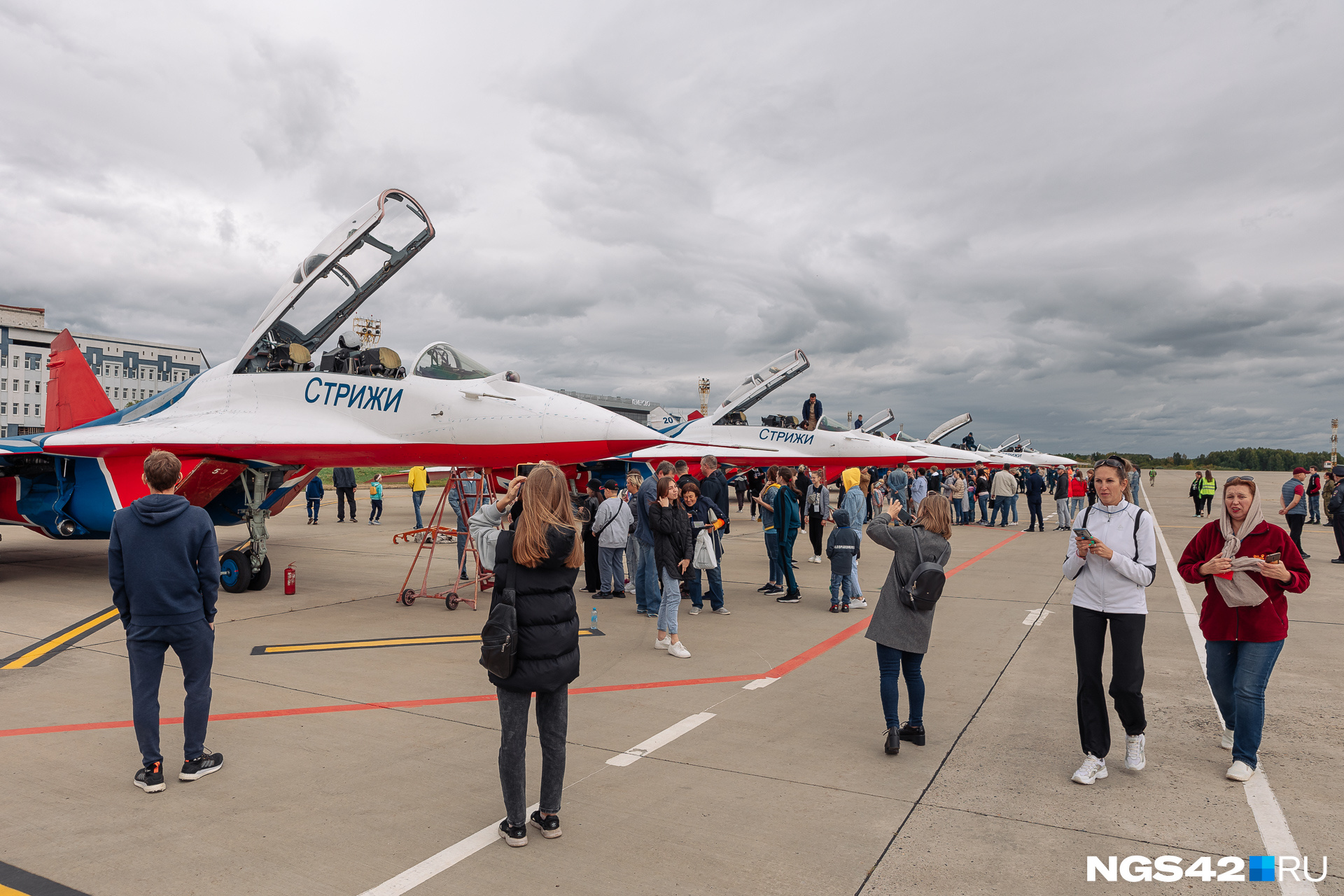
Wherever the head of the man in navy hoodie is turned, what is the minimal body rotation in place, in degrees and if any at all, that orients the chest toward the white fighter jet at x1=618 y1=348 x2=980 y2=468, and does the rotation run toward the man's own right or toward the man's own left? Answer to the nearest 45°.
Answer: approximately 45° to the man's own right

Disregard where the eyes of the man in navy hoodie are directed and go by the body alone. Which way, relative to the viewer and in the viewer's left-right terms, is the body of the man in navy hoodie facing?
facing away from the viewer

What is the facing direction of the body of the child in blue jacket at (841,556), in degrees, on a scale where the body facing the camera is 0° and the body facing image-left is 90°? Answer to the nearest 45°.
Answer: approximately 180°

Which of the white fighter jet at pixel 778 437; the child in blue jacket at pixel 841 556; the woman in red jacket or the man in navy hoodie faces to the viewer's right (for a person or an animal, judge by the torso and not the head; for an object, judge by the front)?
the white fighter jet

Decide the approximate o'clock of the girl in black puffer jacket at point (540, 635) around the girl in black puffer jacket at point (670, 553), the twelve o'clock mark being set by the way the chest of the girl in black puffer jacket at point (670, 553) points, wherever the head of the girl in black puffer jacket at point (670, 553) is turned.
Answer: the girl in black puffer jacket at point (540, 635) is roughly at 2 o'clock from the girl in black puffer jacket at point (670, 553).

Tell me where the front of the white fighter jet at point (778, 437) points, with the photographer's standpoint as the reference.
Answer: facing to the right of the viewer

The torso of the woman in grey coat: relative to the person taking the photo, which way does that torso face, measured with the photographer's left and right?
facing away from the viewer and to the left of the viewer

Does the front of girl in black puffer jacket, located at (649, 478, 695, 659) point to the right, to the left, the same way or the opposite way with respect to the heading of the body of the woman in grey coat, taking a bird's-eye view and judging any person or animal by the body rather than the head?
the opposite way

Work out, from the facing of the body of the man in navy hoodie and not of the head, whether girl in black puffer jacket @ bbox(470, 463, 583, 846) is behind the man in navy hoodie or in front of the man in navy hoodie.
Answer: behind
